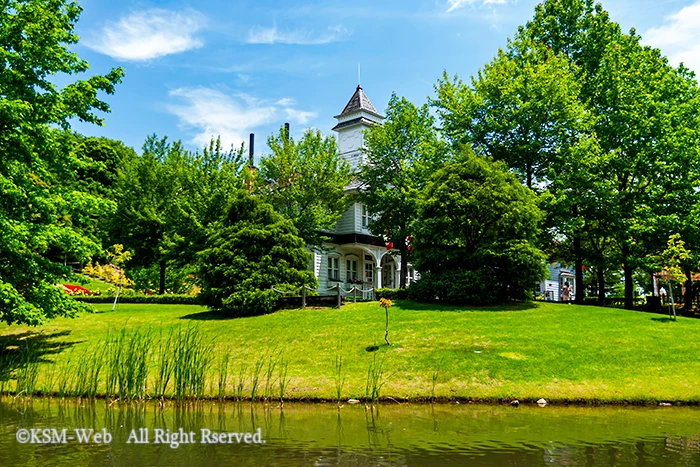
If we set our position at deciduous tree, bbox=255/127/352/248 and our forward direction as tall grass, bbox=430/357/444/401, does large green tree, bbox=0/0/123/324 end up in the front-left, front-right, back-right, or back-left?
front-right

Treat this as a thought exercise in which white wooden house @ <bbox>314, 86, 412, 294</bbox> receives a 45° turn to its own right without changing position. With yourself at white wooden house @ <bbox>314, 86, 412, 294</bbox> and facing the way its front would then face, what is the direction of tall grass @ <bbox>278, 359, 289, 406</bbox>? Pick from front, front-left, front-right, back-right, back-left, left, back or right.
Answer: front

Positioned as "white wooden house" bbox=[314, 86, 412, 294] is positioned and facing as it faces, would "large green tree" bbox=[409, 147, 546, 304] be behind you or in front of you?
in front

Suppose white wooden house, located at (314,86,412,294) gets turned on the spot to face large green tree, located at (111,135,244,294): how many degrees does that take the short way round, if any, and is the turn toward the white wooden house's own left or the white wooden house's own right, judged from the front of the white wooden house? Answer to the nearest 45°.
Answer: approximately 90° to the white wooden house's own right

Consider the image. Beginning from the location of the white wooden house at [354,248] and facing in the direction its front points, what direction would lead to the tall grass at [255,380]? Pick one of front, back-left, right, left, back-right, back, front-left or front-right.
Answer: front-right

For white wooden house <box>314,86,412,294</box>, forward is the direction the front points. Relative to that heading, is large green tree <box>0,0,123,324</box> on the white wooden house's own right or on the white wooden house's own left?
on the white wooden house's own right

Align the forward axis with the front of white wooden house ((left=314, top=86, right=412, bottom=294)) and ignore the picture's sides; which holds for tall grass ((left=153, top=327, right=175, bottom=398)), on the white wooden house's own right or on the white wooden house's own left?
on the white wooden house's own right

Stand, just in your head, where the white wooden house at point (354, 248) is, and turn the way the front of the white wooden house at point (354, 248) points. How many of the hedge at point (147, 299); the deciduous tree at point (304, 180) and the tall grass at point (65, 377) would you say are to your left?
0

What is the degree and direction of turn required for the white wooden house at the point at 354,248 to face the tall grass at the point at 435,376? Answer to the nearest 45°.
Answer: approximately 45° to its right

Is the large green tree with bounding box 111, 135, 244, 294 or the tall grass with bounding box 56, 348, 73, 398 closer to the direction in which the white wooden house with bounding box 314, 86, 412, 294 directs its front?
the tall grass

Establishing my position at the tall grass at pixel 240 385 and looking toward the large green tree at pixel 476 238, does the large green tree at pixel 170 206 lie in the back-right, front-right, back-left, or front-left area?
front-left

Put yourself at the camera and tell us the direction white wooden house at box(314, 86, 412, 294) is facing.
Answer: facing the viewer and to the right of the viewer

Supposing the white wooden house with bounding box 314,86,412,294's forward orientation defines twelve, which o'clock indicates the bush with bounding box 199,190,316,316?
The bush is roughly at 2 o'clock from the white wooden house.

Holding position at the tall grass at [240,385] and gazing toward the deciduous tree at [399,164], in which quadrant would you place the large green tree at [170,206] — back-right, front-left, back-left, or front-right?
front-left

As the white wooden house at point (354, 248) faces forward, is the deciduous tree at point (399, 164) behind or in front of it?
in front

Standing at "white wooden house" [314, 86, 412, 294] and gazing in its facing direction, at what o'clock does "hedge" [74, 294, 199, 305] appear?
The hedge is roughly at 3 o'clock from the white wooden house.

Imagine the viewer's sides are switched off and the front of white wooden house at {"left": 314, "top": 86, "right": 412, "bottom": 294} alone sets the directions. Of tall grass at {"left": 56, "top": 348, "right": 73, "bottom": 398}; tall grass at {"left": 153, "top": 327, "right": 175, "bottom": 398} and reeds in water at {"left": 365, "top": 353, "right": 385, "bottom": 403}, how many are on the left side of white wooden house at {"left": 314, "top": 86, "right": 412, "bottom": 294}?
0
